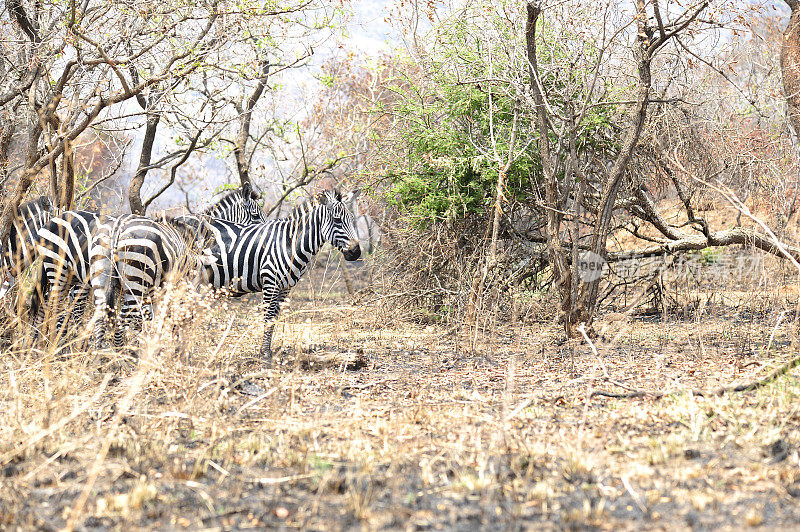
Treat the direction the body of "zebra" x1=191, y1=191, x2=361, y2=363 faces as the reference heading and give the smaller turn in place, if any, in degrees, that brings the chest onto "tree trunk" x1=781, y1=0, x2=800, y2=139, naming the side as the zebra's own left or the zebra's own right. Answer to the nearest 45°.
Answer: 0° — it already faces it

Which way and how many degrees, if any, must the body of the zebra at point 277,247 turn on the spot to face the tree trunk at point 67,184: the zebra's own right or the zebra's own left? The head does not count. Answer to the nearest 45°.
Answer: approximately 180°

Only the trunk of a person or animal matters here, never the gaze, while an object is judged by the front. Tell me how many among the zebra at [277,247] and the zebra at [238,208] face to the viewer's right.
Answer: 2

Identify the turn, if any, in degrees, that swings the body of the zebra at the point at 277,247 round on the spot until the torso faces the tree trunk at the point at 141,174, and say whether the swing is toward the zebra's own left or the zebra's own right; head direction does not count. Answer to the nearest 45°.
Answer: approximately 135° to the zebra's own left

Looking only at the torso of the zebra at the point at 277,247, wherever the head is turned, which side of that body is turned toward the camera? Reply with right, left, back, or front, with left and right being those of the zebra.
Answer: right

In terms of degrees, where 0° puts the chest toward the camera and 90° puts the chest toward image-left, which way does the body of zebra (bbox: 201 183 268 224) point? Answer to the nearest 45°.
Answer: approximately 270°

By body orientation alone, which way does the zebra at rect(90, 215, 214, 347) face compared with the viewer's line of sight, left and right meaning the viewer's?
facing away from the viewer and to the right of the viewer

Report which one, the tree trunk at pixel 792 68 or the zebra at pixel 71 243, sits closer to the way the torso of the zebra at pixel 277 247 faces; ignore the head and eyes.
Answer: the tree trunk

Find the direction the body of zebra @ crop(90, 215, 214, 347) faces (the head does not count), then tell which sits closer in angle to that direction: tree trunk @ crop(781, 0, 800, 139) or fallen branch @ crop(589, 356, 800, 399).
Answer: the tree trunk

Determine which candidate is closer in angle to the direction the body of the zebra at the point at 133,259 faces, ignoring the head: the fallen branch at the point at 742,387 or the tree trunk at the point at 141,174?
the tree trunk

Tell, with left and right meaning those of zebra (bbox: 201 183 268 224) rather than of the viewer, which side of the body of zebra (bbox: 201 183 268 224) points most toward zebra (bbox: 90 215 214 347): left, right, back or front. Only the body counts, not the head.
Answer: right

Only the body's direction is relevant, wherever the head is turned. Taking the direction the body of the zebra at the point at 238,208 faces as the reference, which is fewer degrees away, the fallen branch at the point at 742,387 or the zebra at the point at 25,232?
the fallen branch

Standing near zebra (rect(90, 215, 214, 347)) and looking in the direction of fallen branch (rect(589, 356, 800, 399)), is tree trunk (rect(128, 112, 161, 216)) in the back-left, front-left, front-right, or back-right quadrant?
back-left
